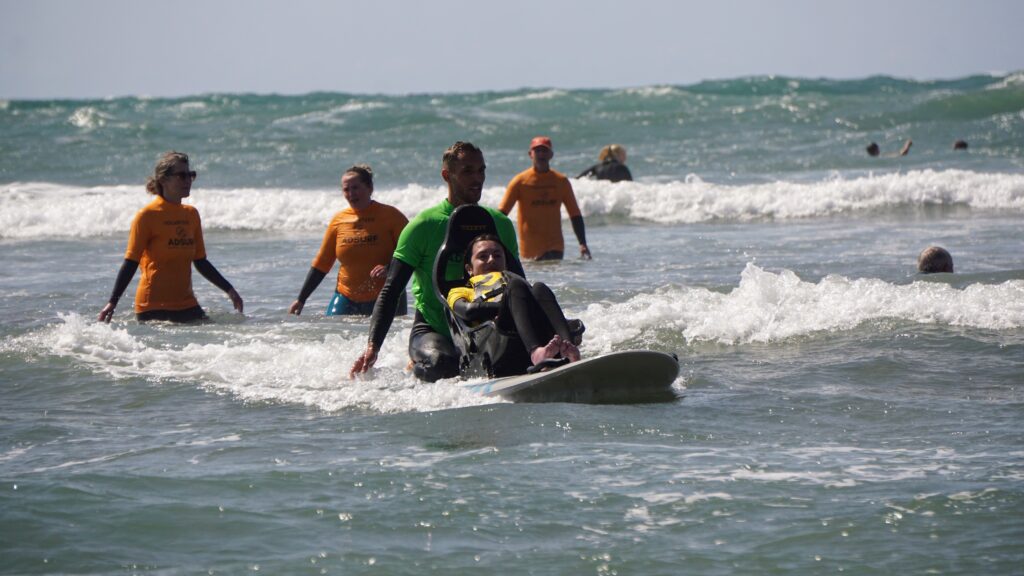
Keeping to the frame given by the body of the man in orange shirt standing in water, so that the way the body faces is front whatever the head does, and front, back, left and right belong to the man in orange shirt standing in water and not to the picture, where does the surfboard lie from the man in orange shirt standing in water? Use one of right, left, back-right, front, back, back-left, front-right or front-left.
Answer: front

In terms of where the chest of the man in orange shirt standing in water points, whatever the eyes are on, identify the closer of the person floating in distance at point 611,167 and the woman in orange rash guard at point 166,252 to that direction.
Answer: the woman in orange rash guard

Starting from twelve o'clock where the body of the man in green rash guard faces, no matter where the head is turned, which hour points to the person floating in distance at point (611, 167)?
The person floating in distance is roughly at 8 o'clock from the man in green rash guard.

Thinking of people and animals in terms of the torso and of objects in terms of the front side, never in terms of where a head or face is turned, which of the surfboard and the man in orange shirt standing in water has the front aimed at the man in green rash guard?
the man in orange shirt standing in water

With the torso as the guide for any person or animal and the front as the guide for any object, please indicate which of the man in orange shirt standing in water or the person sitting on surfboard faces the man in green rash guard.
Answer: the man in orange shirt standing in water

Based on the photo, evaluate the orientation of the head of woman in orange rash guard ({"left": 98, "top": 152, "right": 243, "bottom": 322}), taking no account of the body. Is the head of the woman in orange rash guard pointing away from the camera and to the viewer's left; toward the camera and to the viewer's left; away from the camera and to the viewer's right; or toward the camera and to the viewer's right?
toward the camera and to the viewer's right

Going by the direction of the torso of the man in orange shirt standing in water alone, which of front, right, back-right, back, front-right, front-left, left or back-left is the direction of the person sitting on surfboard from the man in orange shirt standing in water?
front

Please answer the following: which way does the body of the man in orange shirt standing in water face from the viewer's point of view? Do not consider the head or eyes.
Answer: toward the camera

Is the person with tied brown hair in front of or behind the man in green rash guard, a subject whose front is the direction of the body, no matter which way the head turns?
behind

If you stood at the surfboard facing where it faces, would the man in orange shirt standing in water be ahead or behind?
behind

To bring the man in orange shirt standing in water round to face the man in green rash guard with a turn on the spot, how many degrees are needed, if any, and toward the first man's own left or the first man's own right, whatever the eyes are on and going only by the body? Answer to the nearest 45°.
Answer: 0° — they already face them
